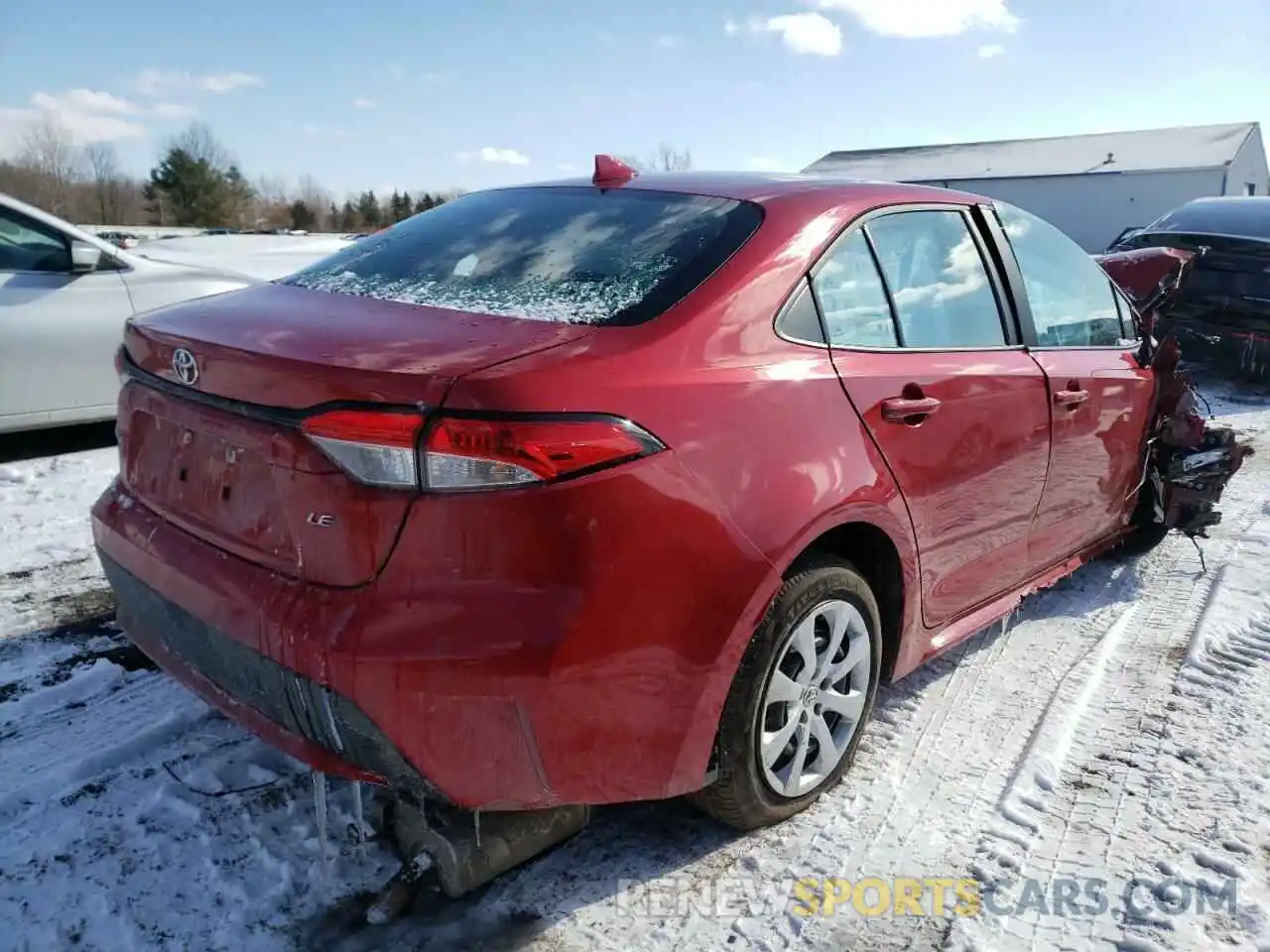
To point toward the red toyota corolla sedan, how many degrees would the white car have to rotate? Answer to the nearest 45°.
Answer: approximately 90° to its right

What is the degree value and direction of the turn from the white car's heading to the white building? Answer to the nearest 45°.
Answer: approximately 45° to its left

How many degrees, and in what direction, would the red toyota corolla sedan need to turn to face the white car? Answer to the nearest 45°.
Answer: approximately 90° to its left

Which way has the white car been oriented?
to the viewer's right

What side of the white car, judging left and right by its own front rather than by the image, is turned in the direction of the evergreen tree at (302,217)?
left

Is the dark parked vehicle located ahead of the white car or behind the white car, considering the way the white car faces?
ahead

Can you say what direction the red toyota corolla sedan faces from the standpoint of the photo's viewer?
facing away from the viewer and to the right of the viewer

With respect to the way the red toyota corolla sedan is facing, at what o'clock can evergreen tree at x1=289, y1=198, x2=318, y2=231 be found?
The evergreen tree is roughly at 10 o'clock from the red toyota corolla sedan.
